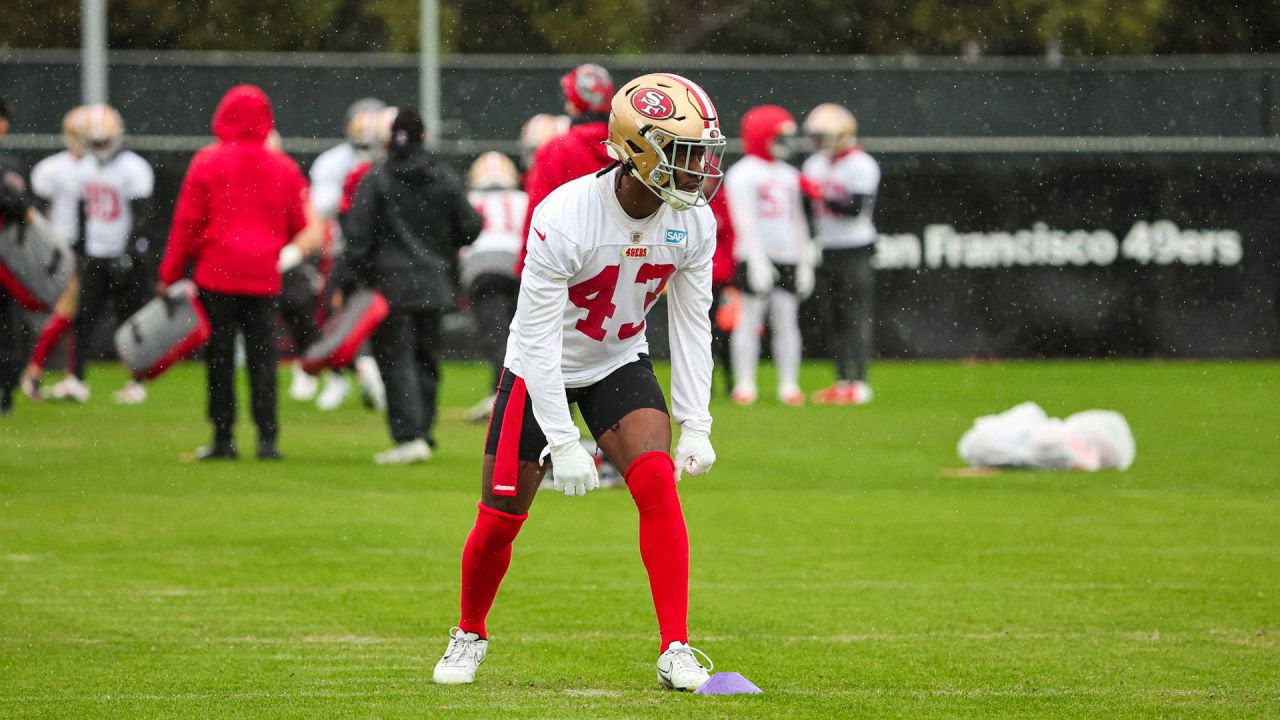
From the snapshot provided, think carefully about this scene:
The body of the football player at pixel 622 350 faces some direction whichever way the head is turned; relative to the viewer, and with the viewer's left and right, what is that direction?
facing the viewer and to the right of the viewer

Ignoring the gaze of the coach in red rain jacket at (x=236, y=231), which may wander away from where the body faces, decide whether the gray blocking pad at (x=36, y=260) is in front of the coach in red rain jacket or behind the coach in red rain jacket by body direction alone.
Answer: in front

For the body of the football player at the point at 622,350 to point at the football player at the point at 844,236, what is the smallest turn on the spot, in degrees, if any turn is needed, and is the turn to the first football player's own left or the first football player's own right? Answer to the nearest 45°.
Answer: approximately 135° to the first football player's own left

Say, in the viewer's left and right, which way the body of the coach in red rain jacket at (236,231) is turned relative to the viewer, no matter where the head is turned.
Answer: facing away from the viewer

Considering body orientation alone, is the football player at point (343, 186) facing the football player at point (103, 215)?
no

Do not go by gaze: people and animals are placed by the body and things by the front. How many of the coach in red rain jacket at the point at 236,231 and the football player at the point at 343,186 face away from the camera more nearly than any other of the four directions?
1

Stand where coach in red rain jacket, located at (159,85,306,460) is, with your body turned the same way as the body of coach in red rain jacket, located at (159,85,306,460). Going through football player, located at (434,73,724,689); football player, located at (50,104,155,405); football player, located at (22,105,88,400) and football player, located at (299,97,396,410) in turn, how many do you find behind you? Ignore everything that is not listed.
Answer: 1

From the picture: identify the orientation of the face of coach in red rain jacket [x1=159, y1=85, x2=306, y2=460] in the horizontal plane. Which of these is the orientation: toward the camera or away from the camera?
away from the camera

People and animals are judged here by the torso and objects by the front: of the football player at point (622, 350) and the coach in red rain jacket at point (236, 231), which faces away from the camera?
the coach in red rain jacket

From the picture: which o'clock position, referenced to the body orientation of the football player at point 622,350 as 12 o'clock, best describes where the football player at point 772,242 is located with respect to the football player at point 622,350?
the football player at point 772,242 is roughly at 8 o'clock from the football player at point 622,350.

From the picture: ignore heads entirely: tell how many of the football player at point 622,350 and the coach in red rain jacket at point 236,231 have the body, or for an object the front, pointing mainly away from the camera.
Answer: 1

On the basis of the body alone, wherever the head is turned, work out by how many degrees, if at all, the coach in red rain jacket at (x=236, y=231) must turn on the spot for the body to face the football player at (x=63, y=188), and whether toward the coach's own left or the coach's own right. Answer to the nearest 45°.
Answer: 0° — they already face them

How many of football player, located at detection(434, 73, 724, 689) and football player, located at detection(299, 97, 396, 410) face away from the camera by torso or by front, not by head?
0

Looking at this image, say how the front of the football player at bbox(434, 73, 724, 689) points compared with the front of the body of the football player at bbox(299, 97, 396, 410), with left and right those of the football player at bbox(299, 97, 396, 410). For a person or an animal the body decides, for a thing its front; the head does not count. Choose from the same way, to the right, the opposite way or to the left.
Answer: the same way

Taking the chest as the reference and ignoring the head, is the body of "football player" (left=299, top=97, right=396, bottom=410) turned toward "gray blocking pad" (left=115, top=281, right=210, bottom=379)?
no
